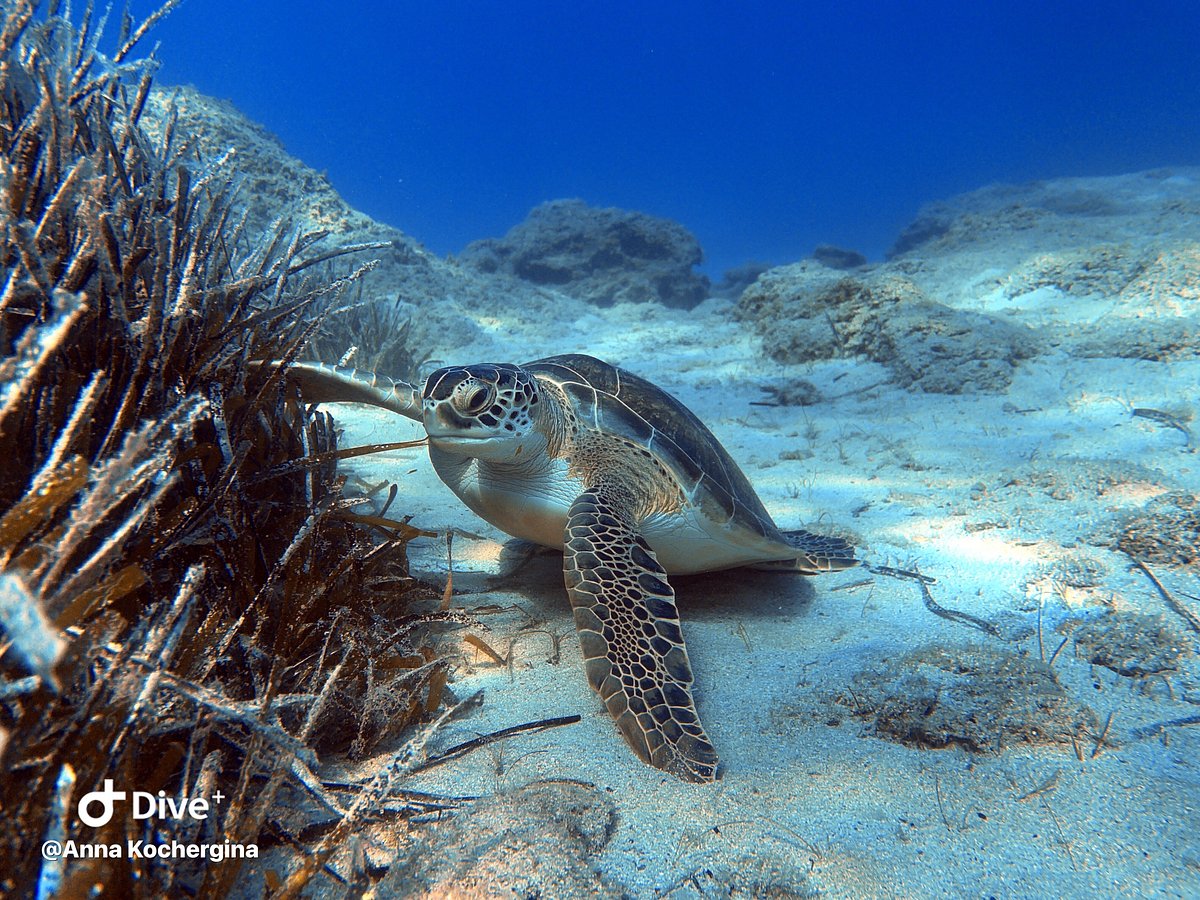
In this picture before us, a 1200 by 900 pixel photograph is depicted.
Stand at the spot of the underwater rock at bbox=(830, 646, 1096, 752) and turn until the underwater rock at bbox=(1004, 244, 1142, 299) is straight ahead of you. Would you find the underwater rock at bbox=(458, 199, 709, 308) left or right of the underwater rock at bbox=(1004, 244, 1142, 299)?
left

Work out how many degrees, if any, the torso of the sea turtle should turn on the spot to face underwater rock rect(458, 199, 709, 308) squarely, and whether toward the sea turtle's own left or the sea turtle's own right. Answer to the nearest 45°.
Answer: approximately 135° to the sea turtle's own right

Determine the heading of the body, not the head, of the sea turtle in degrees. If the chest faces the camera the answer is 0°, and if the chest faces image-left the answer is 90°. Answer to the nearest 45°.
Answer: approximately 45°

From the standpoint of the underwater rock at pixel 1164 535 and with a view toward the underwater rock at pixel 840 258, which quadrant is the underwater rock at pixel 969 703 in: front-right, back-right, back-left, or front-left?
back-left

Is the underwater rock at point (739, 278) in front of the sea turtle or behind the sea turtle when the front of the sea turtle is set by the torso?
behind

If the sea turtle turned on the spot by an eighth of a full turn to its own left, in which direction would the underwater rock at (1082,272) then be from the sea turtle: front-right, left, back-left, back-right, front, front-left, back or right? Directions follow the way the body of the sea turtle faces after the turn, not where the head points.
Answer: back-left

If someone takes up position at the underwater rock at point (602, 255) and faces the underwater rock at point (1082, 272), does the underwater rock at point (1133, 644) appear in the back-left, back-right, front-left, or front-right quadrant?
front-right

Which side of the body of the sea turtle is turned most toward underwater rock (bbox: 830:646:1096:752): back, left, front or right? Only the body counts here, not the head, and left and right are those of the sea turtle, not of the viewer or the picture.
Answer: left

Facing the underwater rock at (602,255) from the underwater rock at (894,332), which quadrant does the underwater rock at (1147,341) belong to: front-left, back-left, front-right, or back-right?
back-right

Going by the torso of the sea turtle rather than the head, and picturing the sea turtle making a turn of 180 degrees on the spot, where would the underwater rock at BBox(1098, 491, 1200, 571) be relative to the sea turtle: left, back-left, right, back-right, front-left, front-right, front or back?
front-right

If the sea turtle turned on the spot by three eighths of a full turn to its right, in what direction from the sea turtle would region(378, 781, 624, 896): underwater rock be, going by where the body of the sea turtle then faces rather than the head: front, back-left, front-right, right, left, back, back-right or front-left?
back

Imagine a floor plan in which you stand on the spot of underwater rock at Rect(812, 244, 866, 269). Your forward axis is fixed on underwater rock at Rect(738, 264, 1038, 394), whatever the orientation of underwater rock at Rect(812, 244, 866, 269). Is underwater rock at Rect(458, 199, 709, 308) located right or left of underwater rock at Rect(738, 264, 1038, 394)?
right
